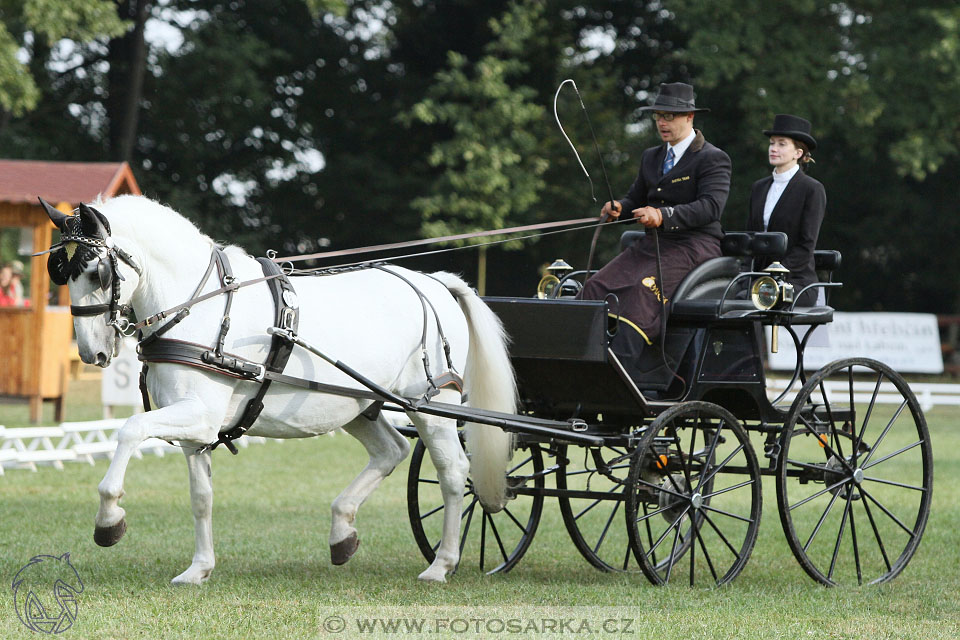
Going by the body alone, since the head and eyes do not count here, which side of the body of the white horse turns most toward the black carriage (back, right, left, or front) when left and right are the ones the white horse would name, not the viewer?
back

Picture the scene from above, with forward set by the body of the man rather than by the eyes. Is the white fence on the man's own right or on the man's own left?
on the man's own right

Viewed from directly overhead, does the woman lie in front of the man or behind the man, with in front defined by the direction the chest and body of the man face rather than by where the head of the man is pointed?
behind

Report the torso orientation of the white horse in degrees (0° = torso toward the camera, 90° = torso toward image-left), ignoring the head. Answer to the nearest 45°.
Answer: approximately 90°

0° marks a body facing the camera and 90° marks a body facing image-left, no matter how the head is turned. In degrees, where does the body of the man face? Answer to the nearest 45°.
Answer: approximately 45°

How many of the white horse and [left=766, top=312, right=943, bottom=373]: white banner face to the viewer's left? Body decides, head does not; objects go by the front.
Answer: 1

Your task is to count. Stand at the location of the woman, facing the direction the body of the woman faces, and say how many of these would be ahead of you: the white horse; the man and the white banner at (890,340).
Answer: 2

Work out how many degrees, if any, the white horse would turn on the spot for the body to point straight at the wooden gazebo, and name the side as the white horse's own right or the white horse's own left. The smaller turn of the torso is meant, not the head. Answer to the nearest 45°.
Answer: approximately 90° to the white horse's own right

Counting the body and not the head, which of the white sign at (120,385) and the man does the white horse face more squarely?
the white sign

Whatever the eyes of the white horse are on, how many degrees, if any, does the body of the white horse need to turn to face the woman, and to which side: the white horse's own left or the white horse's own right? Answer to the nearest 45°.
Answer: approximately 180°

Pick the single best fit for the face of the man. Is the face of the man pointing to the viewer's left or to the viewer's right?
to the viewer's left
